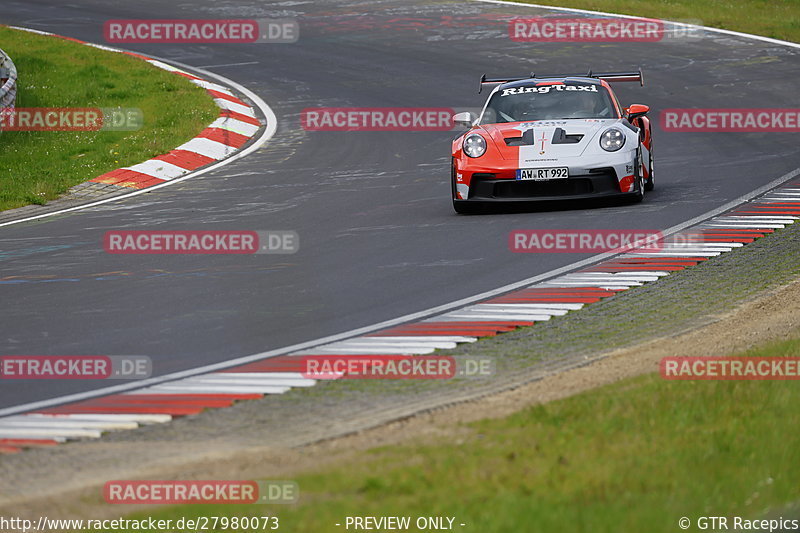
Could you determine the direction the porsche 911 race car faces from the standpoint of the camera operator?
facing the viewer

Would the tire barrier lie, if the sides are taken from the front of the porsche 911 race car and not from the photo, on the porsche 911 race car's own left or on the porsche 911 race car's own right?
on the porsche 911 race car's own right
